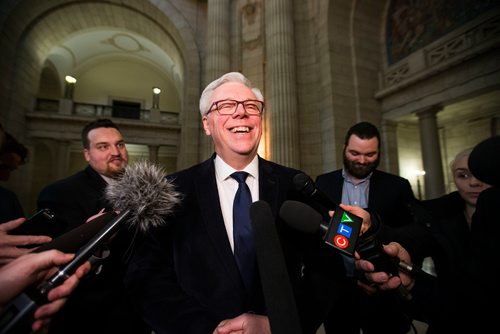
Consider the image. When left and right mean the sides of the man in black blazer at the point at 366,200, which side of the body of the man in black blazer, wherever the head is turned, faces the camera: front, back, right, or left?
front

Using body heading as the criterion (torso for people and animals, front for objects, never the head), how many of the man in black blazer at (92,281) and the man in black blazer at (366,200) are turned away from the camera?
0

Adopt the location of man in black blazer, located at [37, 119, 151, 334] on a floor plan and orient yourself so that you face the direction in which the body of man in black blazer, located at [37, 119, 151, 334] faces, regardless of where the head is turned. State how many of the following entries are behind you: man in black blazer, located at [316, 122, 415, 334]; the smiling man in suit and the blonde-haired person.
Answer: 0

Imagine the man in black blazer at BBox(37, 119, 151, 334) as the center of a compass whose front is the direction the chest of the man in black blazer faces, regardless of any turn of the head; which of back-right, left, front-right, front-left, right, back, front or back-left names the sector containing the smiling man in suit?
front

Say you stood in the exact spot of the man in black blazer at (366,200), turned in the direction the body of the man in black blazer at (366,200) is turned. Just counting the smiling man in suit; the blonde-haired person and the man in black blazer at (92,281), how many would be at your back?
0

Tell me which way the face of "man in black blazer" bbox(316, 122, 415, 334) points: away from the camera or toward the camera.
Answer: toward the camera

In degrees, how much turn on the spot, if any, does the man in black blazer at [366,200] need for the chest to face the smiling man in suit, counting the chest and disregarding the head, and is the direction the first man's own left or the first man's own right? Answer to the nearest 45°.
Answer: approximately 45° to the first man's own right

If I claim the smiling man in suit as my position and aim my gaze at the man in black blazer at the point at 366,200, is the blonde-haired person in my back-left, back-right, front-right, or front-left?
front-right

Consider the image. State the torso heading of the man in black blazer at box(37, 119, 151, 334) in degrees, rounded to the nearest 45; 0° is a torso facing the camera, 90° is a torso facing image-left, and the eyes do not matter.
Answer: approximately 315°
